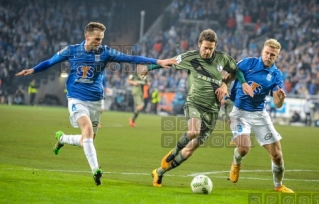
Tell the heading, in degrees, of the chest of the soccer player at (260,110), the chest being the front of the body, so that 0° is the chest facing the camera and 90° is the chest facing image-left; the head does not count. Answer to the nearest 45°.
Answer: approximately 0°

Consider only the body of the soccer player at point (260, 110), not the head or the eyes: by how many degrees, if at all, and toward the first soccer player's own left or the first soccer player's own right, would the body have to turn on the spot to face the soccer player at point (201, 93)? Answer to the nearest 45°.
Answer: approximately 45° to the first soccer player's own right

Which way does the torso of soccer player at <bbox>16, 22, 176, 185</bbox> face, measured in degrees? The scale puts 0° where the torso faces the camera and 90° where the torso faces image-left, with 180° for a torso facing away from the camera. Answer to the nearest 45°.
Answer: approximately 315°

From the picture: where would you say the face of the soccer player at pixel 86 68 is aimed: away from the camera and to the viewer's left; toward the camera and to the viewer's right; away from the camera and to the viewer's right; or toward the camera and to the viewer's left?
toward the camera and to the viewer's right

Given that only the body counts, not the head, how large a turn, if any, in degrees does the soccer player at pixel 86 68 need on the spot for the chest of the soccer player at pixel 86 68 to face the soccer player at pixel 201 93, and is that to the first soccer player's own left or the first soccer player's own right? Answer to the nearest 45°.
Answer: approximately 45° to the first soccer player's own left

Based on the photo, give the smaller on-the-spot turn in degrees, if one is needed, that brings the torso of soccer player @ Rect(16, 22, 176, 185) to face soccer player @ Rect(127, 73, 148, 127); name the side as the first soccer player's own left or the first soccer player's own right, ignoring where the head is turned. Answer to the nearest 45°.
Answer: approximately 135° to the first soccer player's own left
